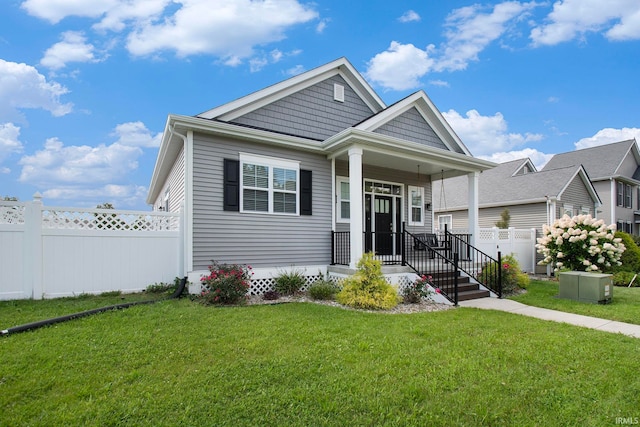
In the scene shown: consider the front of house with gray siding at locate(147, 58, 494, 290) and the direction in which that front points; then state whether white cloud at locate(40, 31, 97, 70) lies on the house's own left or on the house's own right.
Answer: on the house's own right

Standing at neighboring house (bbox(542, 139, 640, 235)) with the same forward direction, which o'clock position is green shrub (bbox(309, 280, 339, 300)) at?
The green shrub is roughly at 2 o'clock from the neighboring house.

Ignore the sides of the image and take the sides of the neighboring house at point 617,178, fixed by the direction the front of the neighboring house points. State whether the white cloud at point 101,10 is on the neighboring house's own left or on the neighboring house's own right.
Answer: on the neighboring house's own right

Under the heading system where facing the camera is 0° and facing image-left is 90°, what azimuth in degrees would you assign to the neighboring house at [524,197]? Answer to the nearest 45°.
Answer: approximately 315°

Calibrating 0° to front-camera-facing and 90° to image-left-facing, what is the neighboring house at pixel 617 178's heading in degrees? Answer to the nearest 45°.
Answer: approximately 315°

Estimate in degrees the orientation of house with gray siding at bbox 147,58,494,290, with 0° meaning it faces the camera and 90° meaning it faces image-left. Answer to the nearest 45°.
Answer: approximately 315°
